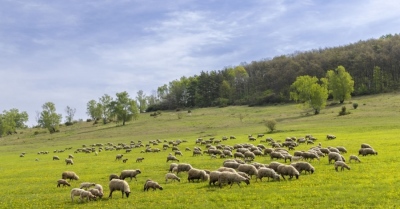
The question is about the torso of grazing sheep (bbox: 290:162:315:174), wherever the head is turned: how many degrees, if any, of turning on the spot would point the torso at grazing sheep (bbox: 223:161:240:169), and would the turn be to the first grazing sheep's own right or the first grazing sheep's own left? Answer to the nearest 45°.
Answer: approximately 180°
